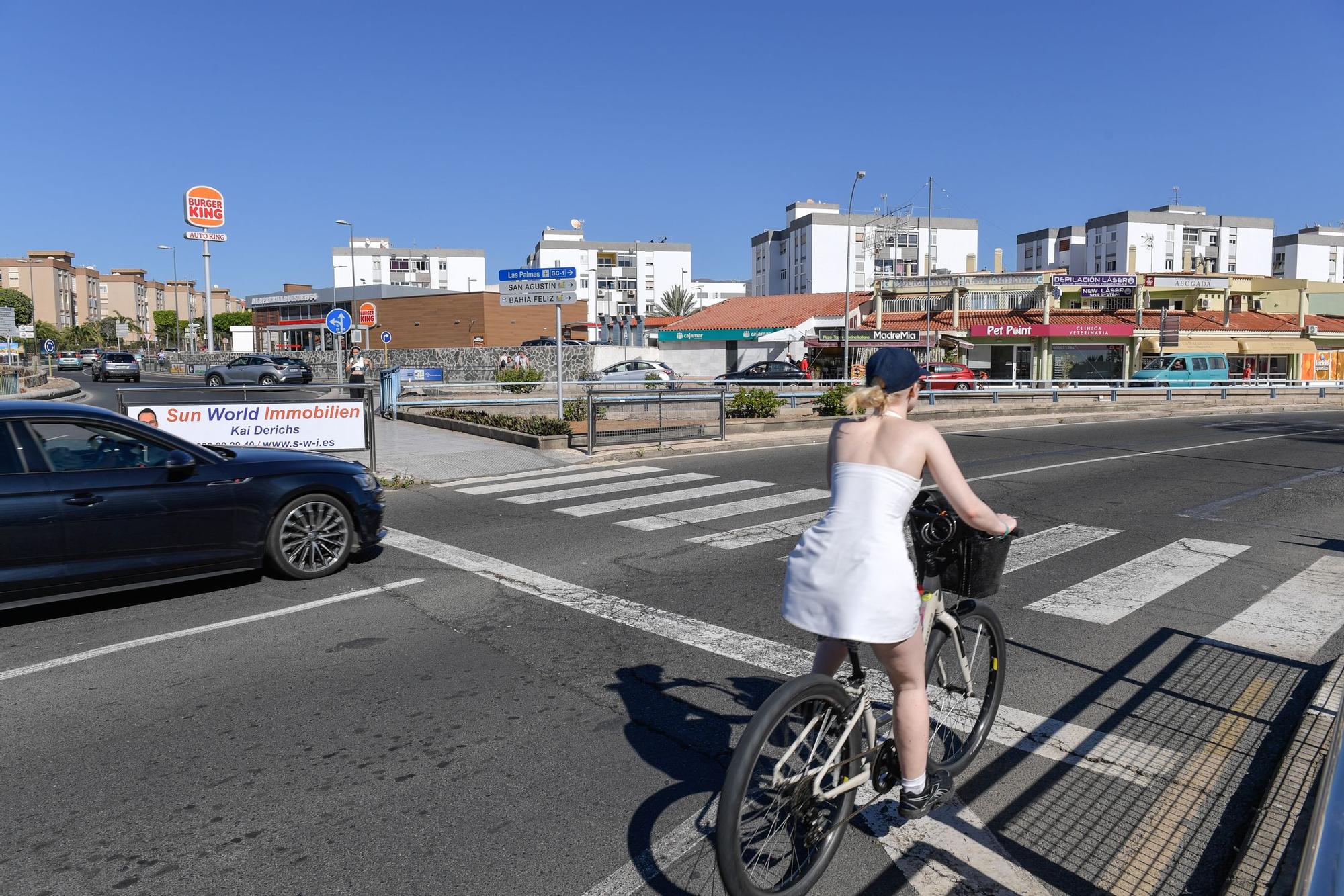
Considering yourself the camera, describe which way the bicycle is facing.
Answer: facing away from the viewer and to the right of the viewer

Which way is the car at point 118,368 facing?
away from the camera

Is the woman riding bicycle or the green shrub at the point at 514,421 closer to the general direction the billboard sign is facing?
the woman riding bicycle

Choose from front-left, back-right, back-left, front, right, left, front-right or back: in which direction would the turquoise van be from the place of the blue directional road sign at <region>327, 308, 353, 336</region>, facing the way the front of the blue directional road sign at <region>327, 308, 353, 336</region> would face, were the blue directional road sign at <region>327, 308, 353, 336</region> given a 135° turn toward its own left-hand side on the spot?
front-right

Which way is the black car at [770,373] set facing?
to the viewer's left

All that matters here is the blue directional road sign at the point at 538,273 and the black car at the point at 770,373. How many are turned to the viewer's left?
1

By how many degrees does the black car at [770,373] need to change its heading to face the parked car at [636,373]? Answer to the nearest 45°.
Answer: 0° — it already faces it

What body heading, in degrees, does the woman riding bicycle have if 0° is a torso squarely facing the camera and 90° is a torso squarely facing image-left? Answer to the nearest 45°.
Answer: approximately 225°

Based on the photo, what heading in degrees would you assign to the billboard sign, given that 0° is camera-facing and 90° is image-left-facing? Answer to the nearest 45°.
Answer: approximately 0°

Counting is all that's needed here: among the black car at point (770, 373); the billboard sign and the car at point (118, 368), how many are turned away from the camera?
1

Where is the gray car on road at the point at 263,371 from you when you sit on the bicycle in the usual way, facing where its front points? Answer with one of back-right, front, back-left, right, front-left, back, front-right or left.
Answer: left

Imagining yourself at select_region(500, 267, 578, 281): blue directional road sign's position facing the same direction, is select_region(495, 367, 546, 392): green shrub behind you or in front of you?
behind

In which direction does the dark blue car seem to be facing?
to the viewer's right

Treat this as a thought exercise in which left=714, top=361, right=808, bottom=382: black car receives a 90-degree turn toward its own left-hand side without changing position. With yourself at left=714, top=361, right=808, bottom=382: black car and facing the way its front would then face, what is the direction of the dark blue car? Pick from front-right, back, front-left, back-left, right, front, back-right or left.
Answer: front

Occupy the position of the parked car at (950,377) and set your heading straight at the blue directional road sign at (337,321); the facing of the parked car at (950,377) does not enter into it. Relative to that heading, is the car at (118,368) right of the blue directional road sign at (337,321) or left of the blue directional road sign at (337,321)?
right
